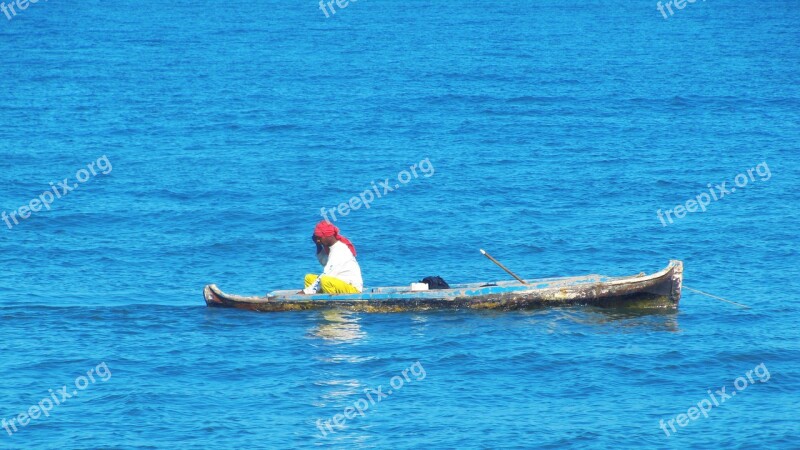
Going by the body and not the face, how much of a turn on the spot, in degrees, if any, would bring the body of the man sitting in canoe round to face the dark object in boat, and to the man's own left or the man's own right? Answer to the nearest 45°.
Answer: approximately 180°

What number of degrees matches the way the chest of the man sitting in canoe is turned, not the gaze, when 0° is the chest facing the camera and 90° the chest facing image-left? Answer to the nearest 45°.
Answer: approximately 90°
